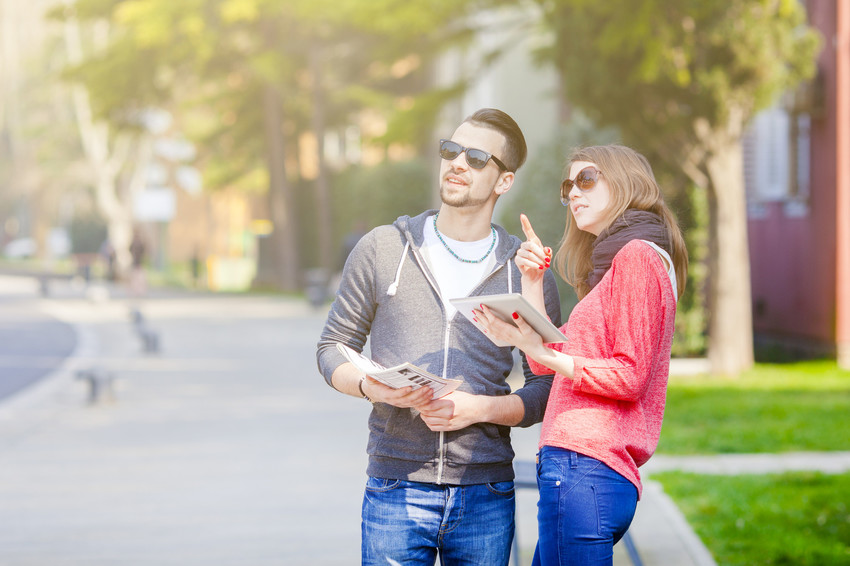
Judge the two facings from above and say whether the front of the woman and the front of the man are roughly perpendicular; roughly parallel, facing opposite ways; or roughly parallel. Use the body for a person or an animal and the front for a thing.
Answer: roughly perpendicular

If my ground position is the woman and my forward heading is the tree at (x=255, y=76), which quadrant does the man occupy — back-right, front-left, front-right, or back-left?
front-left

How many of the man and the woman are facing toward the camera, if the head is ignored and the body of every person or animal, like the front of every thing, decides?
1

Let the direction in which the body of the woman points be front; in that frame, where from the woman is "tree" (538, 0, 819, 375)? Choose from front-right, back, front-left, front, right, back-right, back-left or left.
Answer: right

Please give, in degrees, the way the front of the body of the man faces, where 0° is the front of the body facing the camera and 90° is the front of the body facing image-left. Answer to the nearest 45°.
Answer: approximately 0°

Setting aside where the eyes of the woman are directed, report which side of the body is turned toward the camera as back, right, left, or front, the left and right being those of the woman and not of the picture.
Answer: left

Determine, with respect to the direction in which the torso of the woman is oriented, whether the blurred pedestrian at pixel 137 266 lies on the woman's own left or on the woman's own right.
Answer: on the woman's own right

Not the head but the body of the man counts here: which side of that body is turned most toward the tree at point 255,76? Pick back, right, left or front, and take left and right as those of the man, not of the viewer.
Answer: back

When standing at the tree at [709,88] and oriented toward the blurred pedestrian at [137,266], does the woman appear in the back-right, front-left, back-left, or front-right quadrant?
back-left
